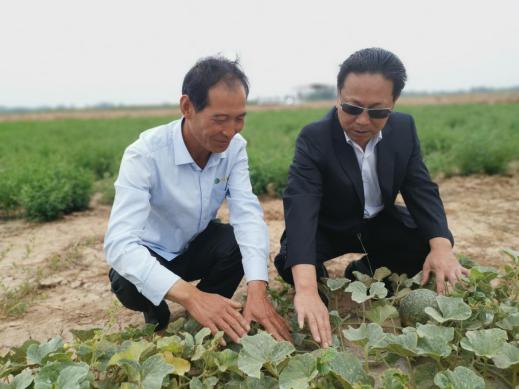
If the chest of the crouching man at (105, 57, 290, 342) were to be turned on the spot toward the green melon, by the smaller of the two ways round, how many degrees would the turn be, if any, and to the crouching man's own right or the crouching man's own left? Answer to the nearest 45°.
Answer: approximately 45° to the crouching man's own left

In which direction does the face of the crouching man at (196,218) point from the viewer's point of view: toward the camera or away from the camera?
toward the camera

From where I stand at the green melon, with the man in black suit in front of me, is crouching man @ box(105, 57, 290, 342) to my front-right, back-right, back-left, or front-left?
front-left

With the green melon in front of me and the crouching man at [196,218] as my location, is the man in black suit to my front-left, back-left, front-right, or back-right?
front-left

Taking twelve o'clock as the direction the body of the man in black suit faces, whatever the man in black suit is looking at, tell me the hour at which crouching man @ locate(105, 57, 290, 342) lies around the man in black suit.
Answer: The crouching man is roughly at 2 o'clock from the man in black suit.

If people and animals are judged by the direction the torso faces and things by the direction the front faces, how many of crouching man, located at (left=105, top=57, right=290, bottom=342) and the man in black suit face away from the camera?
0

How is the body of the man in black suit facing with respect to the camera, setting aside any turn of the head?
toward the camera

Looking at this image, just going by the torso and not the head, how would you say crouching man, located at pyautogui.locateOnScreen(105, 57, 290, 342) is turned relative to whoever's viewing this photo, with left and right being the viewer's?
facing the viewer and to the right of the viewer

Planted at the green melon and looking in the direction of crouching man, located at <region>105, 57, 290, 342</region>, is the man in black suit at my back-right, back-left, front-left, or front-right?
front-right

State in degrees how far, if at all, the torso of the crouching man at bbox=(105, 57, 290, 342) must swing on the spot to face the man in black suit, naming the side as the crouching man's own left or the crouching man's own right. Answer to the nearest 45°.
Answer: approximately 45° to the crouching man's own left
